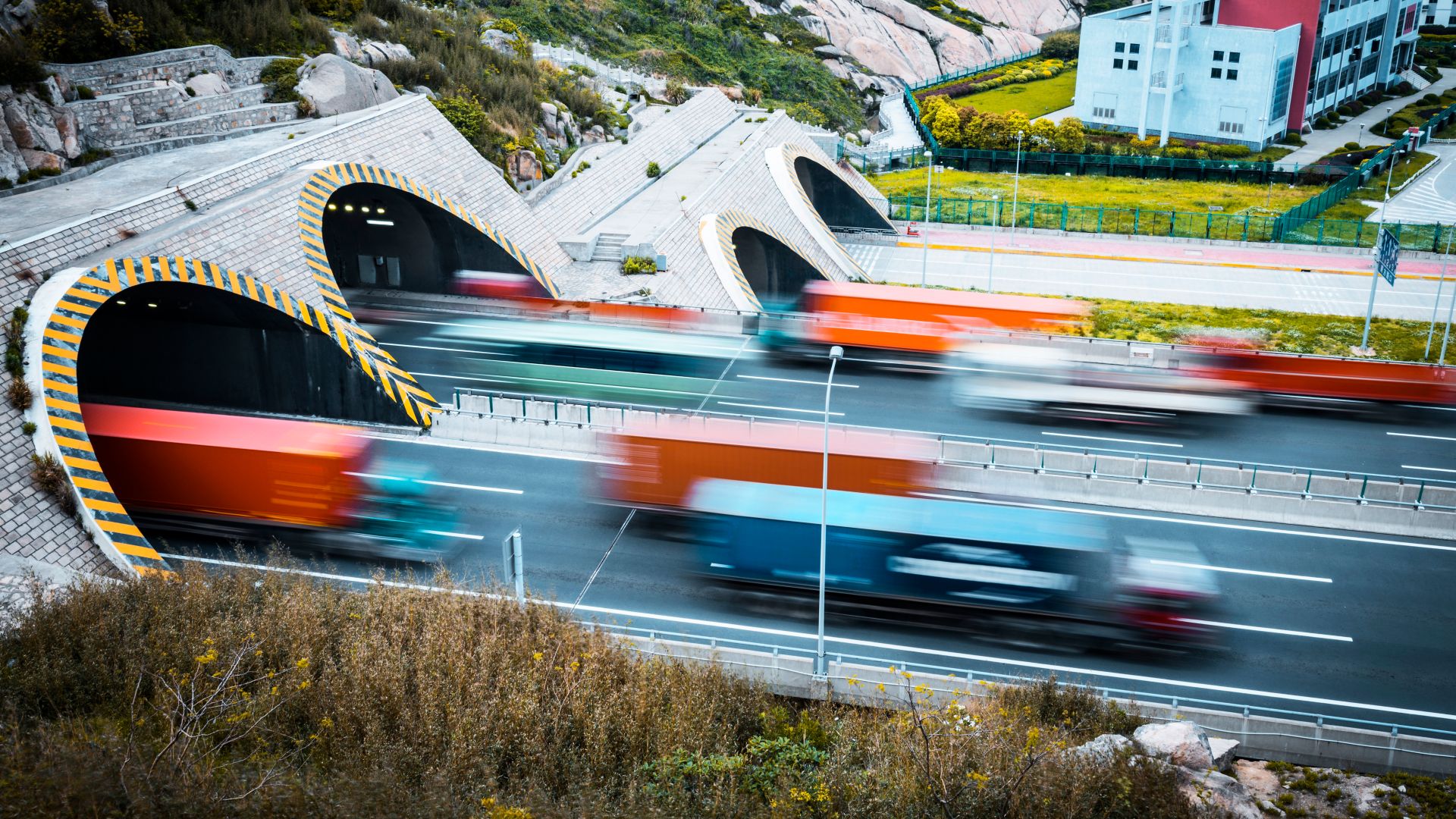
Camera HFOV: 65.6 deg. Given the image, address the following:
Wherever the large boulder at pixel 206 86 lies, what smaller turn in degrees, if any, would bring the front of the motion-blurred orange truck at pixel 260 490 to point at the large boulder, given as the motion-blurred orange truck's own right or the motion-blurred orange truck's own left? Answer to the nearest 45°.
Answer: approximately 135° to the motion-blurred orange truck's own left

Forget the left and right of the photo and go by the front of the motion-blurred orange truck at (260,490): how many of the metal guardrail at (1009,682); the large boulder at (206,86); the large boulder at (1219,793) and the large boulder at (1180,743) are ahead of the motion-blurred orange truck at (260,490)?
3

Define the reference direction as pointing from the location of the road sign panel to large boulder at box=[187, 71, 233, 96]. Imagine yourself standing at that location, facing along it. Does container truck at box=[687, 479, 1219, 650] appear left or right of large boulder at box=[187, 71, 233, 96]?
left

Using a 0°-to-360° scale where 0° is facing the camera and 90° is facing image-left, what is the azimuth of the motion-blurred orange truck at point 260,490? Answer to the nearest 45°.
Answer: approximately 315°

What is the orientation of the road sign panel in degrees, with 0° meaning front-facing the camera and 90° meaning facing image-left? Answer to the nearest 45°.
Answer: approximately 315°

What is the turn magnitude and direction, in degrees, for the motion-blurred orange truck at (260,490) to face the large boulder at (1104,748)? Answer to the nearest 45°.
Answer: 0° — it already faces it

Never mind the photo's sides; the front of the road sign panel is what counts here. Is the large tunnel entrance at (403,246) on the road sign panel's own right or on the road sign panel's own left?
on the road sign panel's own right

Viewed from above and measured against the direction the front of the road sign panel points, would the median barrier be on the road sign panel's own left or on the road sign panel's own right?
on the road sign panel's own right

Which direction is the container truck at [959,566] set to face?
to the viewer's right

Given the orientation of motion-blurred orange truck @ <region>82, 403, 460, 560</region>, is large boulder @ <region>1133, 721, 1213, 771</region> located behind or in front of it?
in front
